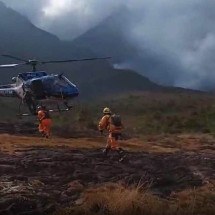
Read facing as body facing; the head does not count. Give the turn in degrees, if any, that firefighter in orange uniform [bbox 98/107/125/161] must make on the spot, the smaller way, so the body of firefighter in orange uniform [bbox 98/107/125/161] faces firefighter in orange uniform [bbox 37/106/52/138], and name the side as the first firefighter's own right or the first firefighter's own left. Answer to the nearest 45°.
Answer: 0° — they already face them

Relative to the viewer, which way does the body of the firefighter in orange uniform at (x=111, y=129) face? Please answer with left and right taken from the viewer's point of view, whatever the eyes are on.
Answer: facing away from the viewer and to the left of the viewer

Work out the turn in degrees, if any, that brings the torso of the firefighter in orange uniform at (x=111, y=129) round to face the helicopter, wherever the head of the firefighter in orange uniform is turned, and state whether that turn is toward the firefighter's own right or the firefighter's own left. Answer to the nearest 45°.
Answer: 0° — they already face it
